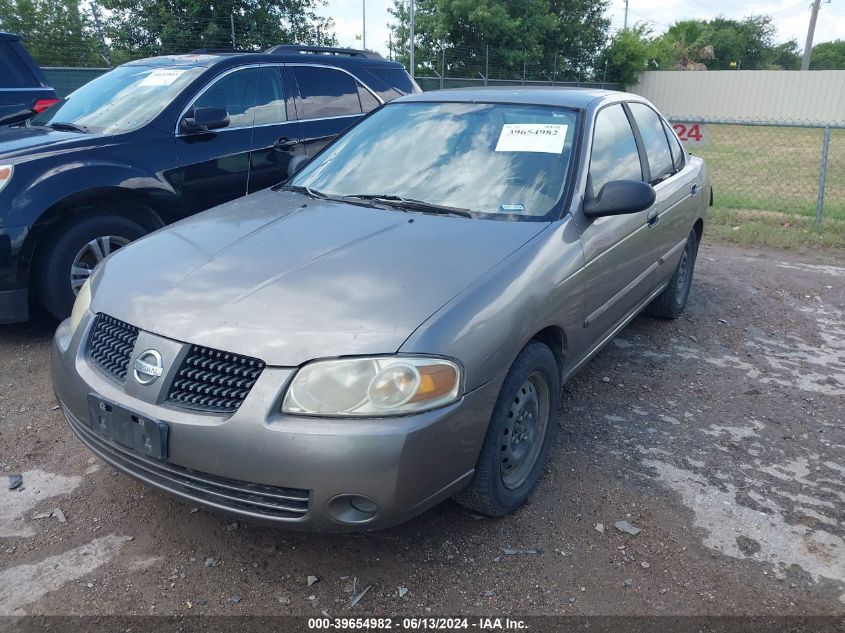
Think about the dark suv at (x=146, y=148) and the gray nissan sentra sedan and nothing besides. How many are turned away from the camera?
0

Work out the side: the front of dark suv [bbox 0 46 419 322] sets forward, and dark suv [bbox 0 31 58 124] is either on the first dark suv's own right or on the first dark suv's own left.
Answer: on the first dark suv's own right

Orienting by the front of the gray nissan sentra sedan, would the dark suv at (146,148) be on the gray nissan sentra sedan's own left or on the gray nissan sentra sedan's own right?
on the gray nissan sentra sedan's own right

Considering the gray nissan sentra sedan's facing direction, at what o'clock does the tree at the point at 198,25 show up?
The tree is roughly at 4 o'clock from the gray nissan sentra sedan.

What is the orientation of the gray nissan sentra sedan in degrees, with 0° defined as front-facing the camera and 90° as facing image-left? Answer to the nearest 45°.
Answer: approximately 45°

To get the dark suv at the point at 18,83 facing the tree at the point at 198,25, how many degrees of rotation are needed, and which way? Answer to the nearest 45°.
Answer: approximately 90° to its right

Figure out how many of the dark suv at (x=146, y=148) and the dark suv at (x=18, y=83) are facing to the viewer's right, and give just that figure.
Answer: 0

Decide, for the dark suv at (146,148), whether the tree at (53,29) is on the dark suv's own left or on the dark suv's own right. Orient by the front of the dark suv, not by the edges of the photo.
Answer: on the dark suv's own right

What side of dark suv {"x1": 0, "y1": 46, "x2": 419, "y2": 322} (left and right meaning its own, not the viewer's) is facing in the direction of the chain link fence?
back

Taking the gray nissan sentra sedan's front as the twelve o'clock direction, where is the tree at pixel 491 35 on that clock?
The tree is roughly at 5 o'clock from the gray nissan sentra sedan.

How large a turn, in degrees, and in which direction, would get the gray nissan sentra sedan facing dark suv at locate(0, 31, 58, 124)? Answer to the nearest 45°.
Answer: approximately 90° to its right
